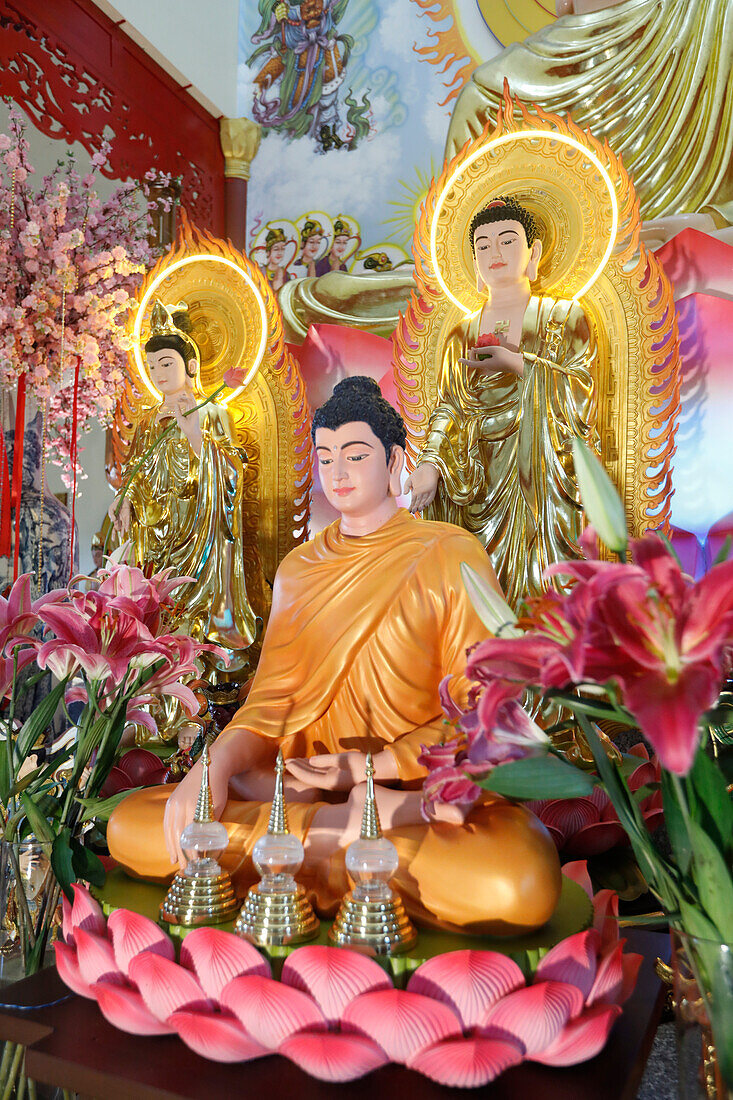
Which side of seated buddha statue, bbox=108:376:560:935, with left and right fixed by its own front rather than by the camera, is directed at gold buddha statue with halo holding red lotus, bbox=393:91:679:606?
back

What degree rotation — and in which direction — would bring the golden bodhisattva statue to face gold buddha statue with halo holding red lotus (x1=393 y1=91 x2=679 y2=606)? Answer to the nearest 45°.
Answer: approximately 90° to its left

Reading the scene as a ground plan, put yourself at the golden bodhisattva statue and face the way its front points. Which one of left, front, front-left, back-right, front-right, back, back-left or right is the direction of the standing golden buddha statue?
left

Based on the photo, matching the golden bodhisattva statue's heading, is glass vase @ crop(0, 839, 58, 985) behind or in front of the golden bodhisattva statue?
in front

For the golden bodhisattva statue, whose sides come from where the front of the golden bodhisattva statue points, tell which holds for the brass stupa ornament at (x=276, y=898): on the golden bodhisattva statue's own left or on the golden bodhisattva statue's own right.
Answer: on the golden bodhisattva statue's own left

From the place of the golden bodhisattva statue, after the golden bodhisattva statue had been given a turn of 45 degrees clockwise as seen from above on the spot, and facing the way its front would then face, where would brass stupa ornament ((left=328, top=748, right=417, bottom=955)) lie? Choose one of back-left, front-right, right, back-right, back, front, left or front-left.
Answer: left

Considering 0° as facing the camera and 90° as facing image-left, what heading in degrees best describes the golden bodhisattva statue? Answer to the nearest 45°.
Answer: approximately 45°

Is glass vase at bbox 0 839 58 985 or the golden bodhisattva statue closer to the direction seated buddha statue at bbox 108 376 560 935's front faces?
the glass vase

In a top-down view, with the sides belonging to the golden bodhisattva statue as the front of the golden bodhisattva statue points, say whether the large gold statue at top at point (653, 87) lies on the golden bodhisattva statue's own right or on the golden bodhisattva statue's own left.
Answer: on the golden bodhisattva statue's own left

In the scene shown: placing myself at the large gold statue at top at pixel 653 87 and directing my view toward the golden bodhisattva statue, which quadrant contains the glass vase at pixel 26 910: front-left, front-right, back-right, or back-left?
front-left

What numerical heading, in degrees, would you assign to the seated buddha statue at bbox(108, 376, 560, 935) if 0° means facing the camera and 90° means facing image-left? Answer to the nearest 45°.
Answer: approximately 45°

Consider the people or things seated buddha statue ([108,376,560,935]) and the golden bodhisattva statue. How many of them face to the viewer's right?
0

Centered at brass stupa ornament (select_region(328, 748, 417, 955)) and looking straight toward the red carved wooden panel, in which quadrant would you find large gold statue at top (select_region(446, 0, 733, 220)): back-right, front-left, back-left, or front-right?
front-right
